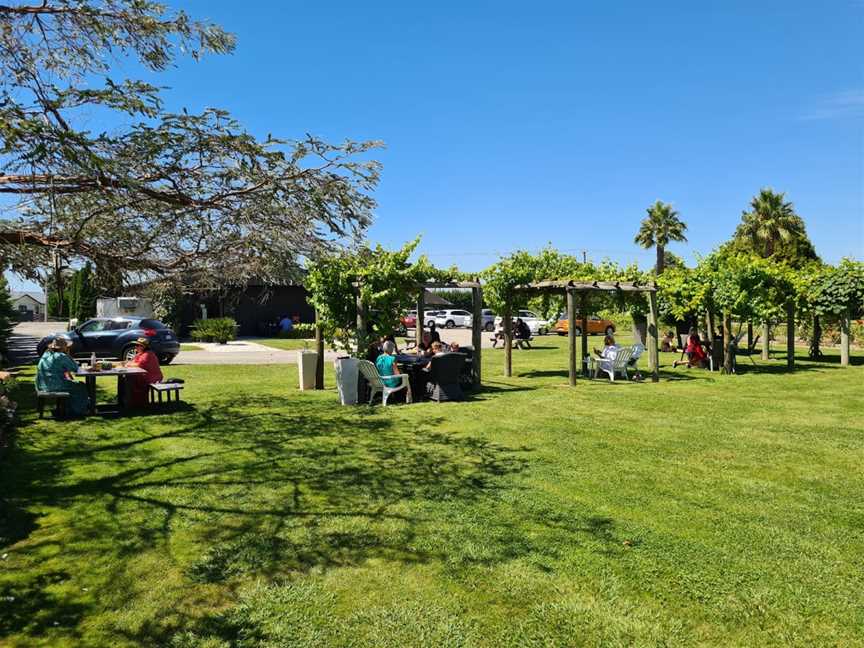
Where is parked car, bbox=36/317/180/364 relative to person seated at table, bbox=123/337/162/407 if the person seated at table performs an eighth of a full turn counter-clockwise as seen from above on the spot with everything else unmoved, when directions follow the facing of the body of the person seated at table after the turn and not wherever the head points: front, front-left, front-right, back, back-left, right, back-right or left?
back-right

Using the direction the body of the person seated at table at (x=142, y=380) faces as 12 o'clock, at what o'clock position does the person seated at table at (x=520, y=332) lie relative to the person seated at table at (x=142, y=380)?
the person seated at table at (x=520, y=332) is roughly at 5 o'clock from the person seated at table at (x=142, y=380).

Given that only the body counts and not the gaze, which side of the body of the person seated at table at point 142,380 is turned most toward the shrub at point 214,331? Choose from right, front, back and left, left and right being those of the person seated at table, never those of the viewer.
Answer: right

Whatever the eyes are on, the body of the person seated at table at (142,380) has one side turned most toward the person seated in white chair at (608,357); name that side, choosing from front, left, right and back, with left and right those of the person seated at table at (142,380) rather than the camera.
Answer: back

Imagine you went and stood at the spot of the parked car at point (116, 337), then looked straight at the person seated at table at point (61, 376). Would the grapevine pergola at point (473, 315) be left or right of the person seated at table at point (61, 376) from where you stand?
left

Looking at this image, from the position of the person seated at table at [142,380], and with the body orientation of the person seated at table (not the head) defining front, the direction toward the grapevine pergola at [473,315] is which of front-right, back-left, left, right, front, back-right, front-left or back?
back

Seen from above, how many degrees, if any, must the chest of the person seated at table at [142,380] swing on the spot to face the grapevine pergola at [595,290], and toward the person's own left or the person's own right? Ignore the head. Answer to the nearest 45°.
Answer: approximately 180°

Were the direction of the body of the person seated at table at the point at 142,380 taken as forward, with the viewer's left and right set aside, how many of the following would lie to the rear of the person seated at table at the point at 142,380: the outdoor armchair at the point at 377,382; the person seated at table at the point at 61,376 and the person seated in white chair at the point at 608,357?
2

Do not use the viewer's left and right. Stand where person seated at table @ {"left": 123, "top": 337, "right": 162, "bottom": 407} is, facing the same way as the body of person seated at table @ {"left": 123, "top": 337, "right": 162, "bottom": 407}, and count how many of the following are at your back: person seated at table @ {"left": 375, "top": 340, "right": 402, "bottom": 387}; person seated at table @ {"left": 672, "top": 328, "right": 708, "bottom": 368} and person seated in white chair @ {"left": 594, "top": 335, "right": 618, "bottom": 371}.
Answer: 3

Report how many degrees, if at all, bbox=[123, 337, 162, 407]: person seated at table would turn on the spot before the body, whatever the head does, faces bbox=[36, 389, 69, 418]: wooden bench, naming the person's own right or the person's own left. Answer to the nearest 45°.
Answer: approximately 45° to the person's own left

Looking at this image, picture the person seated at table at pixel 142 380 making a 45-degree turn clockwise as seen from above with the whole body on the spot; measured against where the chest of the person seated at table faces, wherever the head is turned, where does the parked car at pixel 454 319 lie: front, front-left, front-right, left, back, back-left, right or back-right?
right

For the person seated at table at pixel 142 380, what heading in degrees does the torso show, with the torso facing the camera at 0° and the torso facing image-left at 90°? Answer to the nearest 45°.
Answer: approximately 90°

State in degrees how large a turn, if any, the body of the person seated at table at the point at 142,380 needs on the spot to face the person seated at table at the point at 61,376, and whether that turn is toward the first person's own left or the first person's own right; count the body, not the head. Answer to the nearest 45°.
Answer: approximately 45° to the first person's own left
